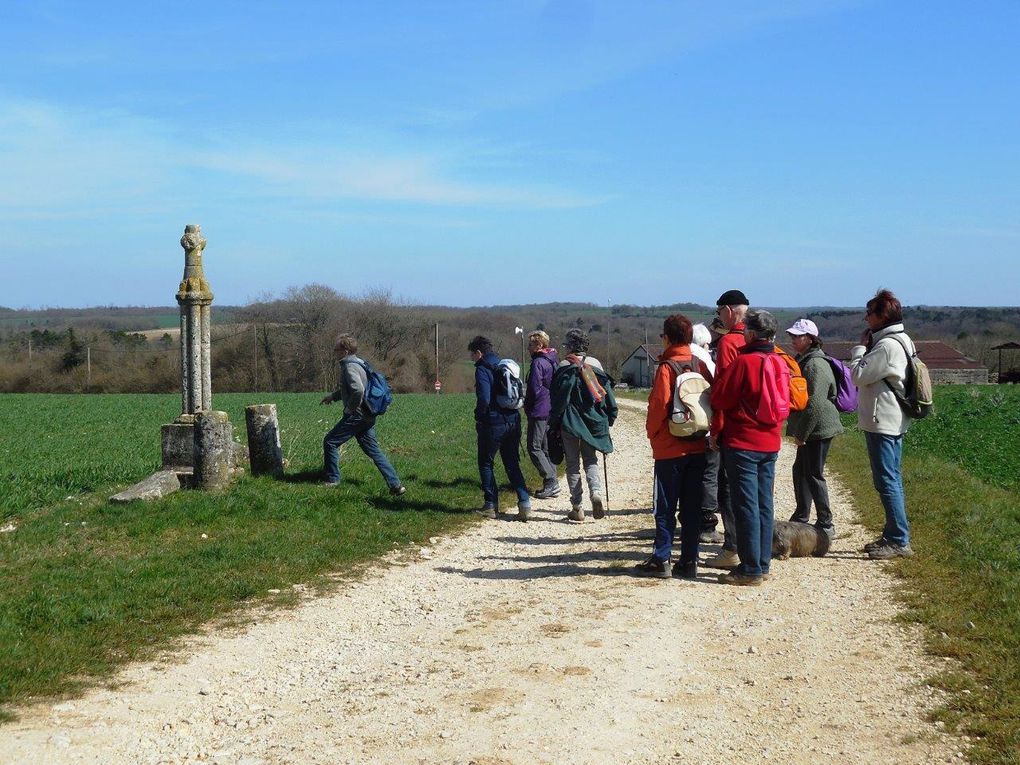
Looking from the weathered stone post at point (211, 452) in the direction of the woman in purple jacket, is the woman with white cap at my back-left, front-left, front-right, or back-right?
front-right

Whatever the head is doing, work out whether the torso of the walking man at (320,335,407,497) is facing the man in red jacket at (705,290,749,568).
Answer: no

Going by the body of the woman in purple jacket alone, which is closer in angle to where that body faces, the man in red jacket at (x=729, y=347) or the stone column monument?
the stone column monument

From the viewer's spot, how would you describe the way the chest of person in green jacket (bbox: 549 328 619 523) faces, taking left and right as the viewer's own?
facing away from the viewer

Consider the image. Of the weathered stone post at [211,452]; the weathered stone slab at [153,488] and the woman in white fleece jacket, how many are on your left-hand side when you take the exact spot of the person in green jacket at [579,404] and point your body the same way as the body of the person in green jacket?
2

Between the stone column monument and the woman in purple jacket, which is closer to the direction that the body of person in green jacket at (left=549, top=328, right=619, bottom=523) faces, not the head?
the woman in purple jacket

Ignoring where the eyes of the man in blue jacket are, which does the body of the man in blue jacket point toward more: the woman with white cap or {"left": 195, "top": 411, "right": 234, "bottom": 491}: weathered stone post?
the weathered stone post

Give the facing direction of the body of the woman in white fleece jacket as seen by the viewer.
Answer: to the viewer's left

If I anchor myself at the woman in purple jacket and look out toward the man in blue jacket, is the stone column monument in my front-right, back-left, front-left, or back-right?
front-right

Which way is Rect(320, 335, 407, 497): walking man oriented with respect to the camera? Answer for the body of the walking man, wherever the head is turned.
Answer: to the viewer's left

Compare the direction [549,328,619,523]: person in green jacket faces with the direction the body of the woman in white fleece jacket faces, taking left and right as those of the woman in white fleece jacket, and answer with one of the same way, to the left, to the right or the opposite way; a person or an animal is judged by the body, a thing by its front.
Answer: to the right

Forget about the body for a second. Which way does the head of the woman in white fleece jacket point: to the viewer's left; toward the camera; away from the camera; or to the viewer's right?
to the viewer's left

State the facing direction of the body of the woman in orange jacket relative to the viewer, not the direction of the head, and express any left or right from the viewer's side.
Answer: facing away from the viewer and to the left of the viewer

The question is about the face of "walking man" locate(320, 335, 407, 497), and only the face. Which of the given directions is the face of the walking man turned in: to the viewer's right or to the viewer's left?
to the viewer's left

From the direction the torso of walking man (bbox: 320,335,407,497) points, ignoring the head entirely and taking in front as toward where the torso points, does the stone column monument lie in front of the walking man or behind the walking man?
in front

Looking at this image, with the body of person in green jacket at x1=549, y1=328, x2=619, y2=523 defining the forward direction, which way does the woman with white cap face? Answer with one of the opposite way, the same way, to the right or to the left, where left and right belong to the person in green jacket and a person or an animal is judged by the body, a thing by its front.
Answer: to the left

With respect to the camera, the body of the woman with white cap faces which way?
to the viewer's left
